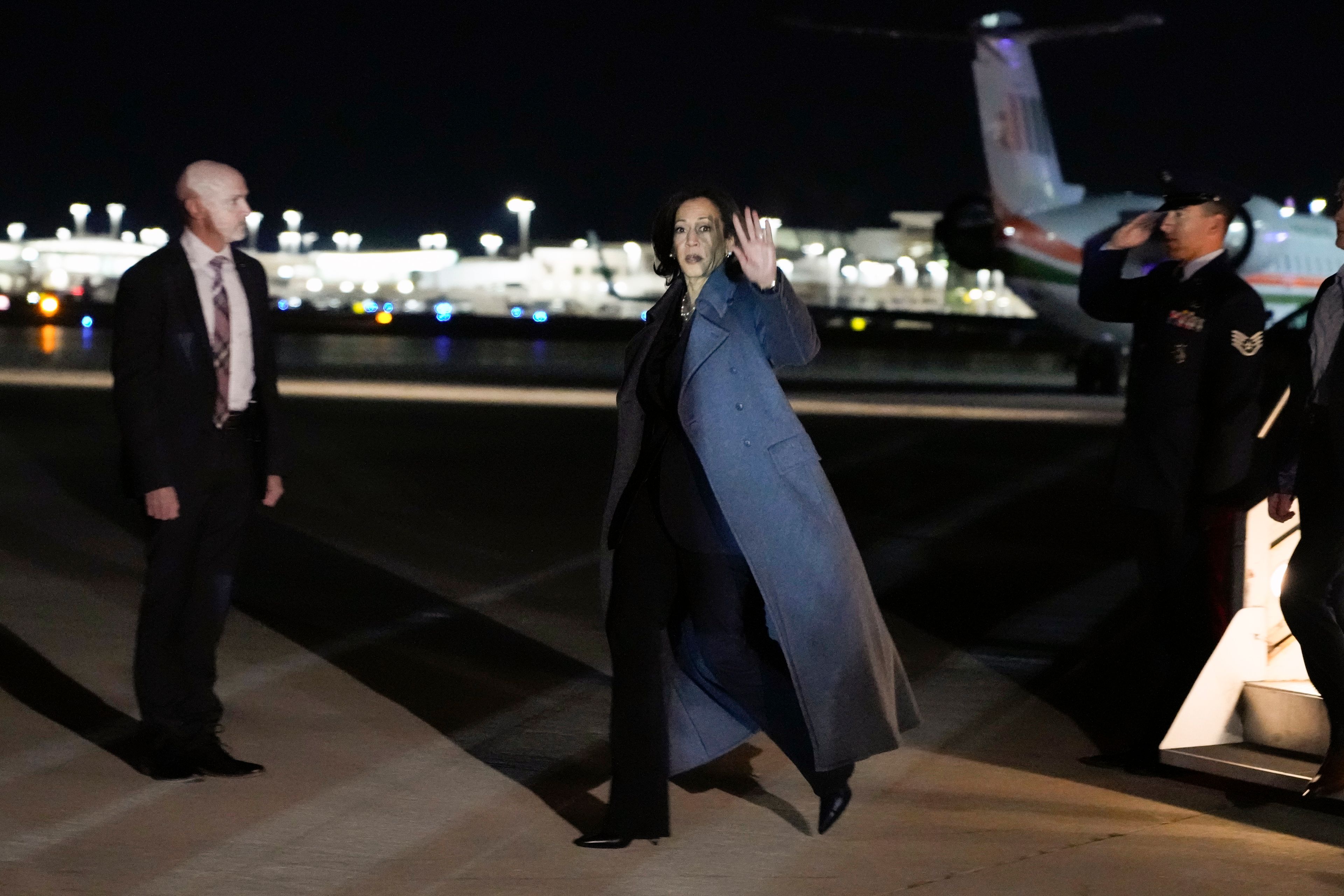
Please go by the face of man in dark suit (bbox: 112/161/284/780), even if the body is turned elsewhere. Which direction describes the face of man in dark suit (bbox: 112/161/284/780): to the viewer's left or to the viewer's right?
to the viewer's right

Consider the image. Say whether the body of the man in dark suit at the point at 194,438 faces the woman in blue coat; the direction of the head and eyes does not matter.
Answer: yes

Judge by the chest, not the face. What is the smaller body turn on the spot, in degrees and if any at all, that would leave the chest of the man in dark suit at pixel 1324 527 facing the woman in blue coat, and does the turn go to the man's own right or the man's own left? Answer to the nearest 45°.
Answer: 0° — they already face them

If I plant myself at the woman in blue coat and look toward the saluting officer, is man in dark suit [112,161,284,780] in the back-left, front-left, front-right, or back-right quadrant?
back-left

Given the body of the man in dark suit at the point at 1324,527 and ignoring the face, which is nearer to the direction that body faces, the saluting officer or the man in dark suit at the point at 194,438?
the man in dark suit

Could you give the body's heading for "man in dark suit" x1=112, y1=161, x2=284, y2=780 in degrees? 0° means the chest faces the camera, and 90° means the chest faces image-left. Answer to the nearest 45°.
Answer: approximately 315°

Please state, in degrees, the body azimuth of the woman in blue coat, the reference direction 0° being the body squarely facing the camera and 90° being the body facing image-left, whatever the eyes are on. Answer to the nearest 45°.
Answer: approximately 45°

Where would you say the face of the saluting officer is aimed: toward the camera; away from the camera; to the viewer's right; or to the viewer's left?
to the viewer's left

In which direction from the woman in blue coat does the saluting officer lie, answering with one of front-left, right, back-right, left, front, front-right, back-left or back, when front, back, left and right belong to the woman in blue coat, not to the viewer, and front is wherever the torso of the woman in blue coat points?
back

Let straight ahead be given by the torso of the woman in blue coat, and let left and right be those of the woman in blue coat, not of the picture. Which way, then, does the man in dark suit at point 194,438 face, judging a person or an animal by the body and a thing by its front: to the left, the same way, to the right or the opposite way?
to the left

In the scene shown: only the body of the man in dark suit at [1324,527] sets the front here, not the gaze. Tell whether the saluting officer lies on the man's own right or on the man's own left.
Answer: on the man's own right
